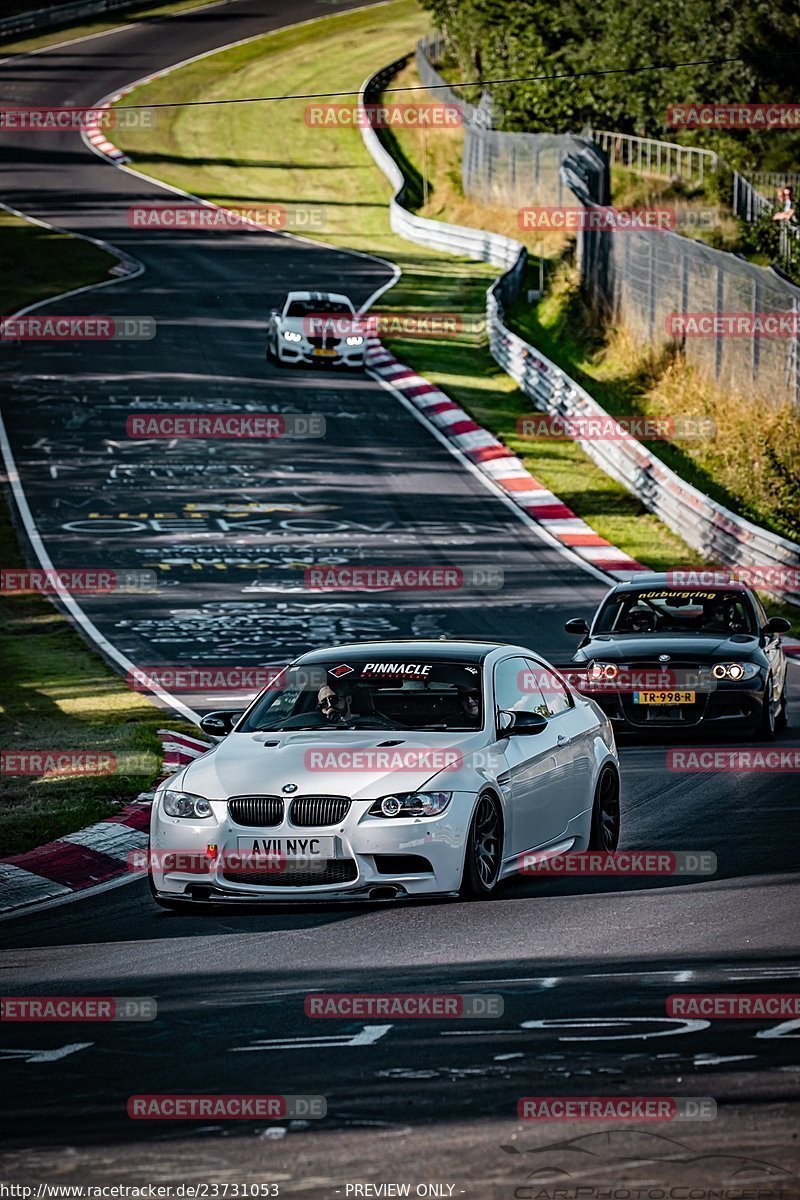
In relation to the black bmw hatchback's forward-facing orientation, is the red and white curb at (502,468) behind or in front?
behind

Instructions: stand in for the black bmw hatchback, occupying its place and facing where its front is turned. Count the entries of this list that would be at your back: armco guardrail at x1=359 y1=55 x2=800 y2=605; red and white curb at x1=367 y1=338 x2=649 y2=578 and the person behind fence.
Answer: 3

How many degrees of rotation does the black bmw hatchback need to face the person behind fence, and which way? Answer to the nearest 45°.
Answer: approximately 180°

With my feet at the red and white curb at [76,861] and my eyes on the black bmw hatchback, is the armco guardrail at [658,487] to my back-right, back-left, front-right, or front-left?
front-left

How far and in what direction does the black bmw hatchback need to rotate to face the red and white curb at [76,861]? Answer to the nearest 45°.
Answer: approximately 45° to its right

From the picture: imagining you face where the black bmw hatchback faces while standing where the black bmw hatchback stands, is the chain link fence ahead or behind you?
behind

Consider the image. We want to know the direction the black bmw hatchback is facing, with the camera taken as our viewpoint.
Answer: facing the viewer

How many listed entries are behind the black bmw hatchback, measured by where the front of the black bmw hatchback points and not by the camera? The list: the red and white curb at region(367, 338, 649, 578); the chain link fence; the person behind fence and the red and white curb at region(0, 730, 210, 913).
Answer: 3

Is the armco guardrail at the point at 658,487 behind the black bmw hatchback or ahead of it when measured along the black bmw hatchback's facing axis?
behind

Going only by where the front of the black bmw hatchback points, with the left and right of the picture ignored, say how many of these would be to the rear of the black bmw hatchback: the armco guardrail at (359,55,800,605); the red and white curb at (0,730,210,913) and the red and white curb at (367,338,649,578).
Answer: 2
